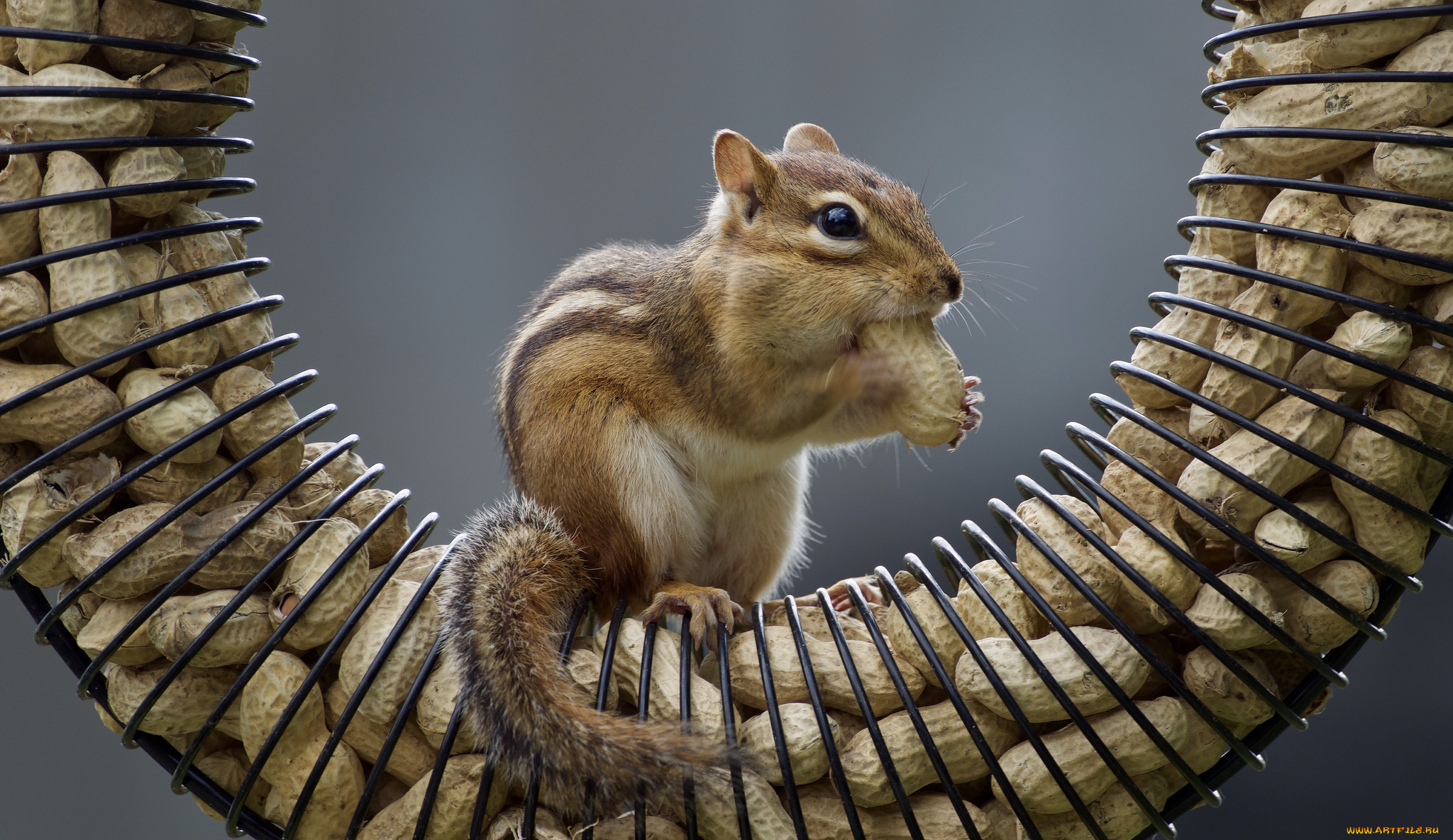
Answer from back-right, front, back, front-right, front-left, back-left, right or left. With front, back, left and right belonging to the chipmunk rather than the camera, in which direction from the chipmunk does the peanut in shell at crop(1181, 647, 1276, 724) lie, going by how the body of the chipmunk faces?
front-right

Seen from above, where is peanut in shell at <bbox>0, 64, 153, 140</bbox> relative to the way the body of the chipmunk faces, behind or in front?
behind

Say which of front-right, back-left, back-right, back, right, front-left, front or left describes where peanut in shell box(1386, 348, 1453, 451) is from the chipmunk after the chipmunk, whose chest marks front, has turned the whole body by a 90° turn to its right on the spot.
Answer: front-left

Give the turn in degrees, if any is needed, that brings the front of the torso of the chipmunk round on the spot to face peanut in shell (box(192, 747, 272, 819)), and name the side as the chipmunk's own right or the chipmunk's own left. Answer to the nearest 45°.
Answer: approximately 135° to the chipmunk's own right

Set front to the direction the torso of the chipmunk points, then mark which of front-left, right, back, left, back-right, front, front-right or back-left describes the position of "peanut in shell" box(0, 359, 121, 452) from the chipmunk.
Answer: back-right

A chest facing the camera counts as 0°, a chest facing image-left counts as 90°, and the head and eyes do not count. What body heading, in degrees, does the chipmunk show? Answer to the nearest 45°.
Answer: approximately 270°

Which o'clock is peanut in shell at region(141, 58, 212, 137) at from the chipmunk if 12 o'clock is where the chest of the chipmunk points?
The peanut in shell is roughly at 5 o'clock from the chipmunk.

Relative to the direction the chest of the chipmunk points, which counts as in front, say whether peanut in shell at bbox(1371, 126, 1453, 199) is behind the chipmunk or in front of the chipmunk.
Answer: in front

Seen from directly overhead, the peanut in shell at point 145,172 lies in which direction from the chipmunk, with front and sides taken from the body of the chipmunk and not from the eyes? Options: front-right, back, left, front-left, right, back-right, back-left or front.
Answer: back-right

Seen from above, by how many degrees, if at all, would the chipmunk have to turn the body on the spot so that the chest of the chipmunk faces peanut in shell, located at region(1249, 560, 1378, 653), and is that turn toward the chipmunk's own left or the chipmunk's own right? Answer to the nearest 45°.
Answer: approximately 45° to the chipmunk's own right

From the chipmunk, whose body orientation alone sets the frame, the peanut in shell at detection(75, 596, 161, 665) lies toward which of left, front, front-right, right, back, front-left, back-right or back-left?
back-right
